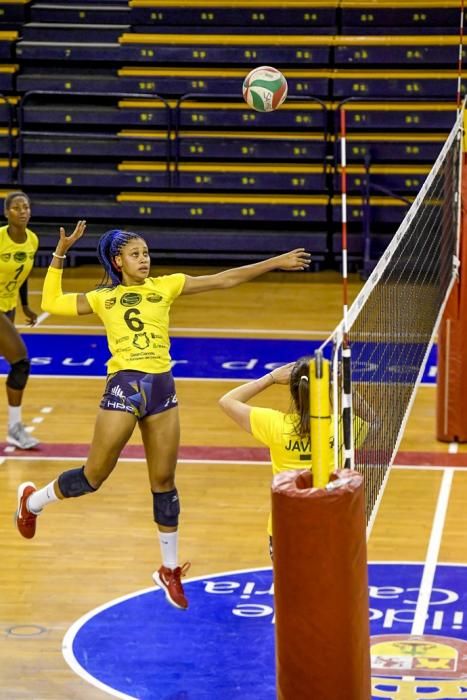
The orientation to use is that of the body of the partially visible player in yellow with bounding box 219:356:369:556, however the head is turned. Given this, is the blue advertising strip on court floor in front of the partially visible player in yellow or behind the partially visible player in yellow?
in front

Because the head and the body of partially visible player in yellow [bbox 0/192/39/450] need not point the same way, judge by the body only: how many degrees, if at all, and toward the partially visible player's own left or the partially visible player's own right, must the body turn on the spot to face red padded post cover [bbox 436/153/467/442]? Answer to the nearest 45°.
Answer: approximately 45° to the partially visible player's own left

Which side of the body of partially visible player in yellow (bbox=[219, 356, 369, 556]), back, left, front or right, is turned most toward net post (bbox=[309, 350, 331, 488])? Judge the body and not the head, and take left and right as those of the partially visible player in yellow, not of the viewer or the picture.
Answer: back

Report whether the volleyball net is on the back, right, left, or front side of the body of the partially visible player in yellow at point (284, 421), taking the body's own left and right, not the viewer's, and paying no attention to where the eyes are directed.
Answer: front

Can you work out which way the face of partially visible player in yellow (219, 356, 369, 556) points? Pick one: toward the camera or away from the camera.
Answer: away from the camera

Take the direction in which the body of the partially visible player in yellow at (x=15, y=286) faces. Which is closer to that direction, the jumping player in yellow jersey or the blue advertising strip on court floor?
the jumping player in yellow jersey

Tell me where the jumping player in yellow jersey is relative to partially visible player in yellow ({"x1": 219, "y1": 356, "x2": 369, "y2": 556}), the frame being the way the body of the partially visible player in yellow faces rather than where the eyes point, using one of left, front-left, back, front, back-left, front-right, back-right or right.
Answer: front-left

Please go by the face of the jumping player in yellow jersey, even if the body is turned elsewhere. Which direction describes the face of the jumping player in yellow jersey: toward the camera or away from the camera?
toward the camera

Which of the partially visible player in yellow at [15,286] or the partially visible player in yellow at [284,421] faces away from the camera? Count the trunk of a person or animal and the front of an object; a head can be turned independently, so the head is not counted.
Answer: the partially visible player in yellow at [284,421]

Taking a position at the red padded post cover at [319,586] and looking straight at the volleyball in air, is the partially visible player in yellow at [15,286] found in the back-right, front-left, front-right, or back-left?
front-left

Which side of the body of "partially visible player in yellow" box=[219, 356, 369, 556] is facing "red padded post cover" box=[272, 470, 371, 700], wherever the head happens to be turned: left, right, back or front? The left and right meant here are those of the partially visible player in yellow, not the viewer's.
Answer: back

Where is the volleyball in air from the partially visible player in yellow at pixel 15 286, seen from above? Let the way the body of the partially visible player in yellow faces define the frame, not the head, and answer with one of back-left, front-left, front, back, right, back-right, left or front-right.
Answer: front-left

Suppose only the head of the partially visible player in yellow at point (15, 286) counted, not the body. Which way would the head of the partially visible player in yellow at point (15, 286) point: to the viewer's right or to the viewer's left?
to the viewer's right

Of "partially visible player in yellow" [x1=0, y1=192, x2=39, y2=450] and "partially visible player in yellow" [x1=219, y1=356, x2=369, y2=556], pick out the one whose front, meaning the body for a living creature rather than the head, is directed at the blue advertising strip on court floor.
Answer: "partially visible player in yellow" [x1=219, y1=356, x2=369, y2=556]

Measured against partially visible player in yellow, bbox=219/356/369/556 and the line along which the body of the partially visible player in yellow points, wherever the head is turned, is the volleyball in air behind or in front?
in front

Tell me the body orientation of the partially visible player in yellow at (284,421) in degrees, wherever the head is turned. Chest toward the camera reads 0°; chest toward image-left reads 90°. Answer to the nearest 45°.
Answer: approximately 180°

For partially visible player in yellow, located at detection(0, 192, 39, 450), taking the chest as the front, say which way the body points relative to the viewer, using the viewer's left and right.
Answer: facing the viewer and to the right of the viewer

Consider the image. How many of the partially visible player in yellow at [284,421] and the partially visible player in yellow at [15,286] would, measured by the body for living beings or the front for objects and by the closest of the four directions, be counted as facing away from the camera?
1
